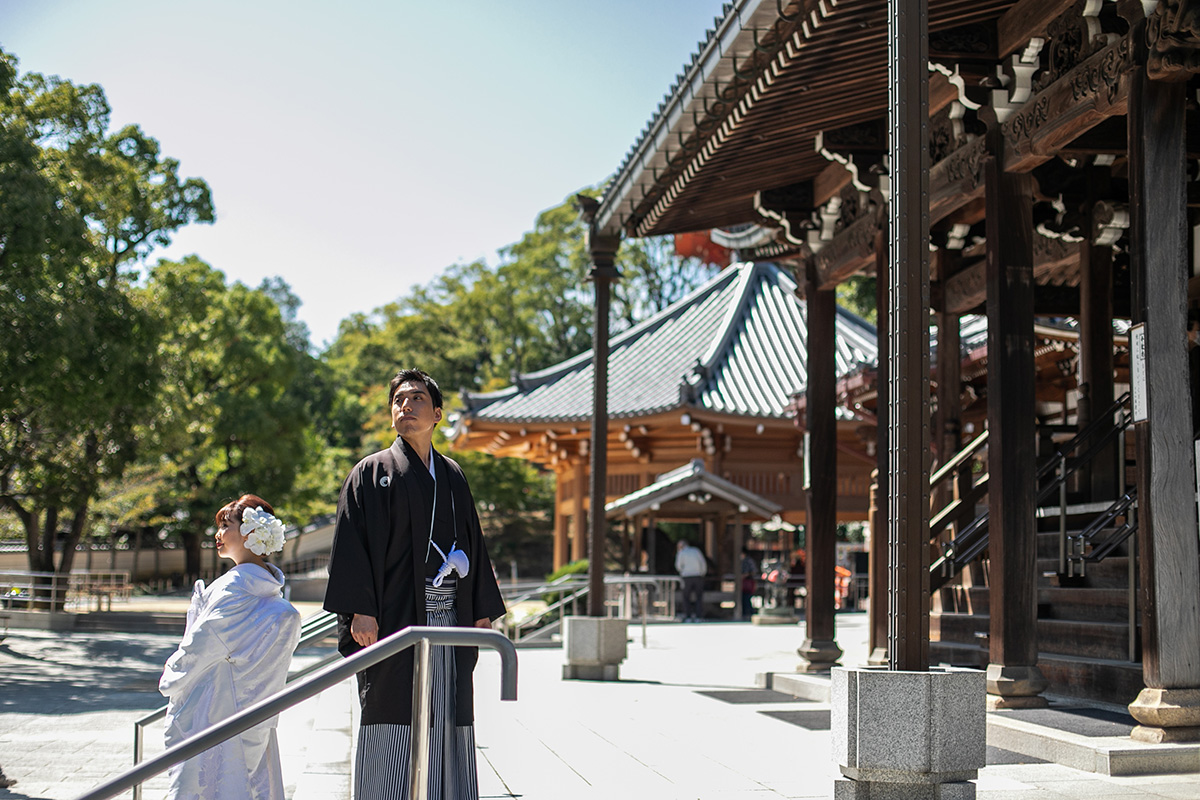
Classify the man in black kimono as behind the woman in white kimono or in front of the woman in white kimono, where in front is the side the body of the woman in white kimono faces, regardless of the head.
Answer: behind

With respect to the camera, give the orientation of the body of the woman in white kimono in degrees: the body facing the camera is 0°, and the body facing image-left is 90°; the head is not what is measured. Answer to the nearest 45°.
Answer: approximately 135°

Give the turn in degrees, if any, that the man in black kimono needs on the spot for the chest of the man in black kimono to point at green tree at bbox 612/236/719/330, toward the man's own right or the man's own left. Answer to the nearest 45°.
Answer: approximately 135° to the man's own left

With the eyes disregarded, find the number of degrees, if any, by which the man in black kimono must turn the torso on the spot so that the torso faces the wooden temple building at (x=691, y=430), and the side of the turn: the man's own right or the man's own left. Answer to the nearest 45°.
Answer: approximately 135° to the man's own left

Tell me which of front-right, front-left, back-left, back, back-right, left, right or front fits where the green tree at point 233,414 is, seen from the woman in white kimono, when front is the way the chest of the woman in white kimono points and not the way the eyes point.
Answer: front-right

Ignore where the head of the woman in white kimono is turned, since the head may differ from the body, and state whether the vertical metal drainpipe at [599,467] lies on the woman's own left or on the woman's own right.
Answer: on the woman's own right

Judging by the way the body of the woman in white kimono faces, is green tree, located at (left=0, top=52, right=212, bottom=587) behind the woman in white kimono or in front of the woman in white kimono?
in front

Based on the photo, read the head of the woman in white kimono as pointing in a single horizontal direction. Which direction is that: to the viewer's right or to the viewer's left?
to the viewer's left

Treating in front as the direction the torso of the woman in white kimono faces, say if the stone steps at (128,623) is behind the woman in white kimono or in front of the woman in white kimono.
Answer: in front
